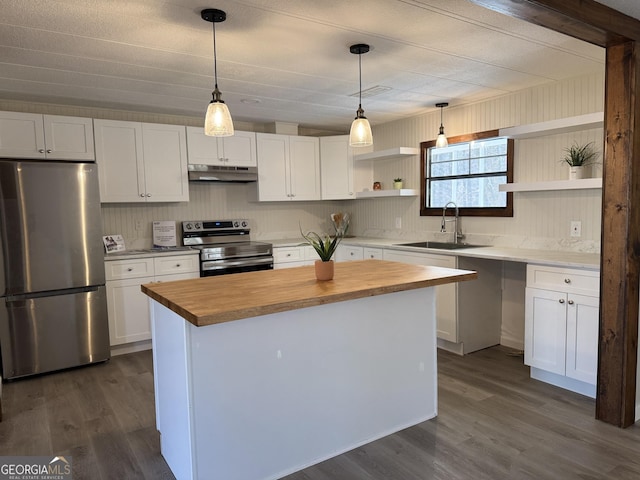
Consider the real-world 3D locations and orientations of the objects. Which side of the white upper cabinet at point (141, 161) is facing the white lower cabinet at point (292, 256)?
left

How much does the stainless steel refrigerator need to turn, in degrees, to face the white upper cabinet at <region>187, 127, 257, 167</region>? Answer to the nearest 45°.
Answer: approximately 90° to its left

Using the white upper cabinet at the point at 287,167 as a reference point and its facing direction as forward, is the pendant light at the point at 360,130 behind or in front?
in front

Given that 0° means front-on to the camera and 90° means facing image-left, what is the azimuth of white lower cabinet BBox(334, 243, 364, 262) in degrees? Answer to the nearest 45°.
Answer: approximately 45°

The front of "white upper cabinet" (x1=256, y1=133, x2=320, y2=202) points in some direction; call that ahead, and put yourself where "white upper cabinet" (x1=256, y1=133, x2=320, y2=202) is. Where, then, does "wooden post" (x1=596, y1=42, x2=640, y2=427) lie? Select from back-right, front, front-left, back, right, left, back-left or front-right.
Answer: front-left

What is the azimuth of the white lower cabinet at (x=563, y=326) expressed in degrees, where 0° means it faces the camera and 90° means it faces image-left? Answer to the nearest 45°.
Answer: approximately 45°

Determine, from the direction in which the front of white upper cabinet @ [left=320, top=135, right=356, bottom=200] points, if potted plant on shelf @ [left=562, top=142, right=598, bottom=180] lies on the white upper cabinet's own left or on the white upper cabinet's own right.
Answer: on the white upper cabinet's own left

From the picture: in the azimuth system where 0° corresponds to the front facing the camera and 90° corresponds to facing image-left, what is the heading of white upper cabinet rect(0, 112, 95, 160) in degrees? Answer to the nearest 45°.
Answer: approximately 0°

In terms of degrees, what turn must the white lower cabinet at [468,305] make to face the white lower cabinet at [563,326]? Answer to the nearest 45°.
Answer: approximately 90° to its left
